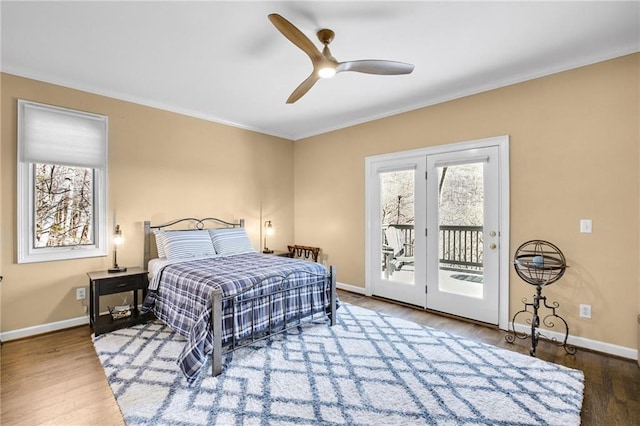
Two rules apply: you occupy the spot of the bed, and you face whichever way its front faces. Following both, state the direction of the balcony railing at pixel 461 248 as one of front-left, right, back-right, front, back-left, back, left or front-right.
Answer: front-left

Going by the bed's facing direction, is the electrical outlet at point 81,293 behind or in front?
behind

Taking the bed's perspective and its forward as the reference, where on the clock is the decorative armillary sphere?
The decorative armillary sphere is roughly at 11 o'clock from the bed.

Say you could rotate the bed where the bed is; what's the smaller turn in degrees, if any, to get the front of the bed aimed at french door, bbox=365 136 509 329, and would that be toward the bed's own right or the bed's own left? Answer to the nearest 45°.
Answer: approximately 45° to the bed's own left

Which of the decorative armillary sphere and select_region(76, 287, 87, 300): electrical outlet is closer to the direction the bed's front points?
the decorative armillary sphere

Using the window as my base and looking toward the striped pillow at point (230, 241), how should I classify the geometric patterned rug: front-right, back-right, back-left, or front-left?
front-right

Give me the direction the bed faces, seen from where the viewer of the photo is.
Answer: facing the viewer and to the right of the viewer

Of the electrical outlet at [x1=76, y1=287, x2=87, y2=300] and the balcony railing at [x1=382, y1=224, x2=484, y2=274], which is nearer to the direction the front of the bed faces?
the balcony railing

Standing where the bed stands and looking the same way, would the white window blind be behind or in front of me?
behind
